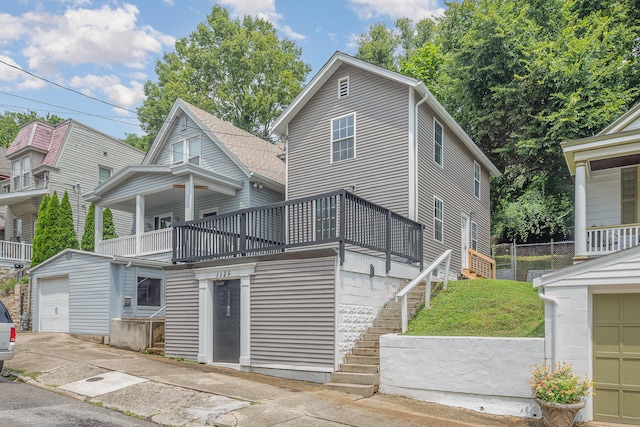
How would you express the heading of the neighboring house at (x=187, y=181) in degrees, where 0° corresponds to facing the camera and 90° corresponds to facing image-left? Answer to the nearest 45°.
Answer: approximately 45°

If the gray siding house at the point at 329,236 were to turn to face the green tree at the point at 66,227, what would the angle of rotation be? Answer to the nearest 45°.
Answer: approximately 90° to its right

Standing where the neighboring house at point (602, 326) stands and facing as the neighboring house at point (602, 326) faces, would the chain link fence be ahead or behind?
behind

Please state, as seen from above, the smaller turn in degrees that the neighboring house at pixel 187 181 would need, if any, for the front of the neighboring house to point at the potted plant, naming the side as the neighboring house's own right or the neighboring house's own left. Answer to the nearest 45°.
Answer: approximately 45° to the neighboring house's own left

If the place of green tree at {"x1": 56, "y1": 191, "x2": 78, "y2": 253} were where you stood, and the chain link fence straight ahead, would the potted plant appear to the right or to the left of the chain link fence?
right

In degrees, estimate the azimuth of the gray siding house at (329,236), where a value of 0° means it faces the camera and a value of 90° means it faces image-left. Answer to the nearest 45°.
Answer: approximately 45°
